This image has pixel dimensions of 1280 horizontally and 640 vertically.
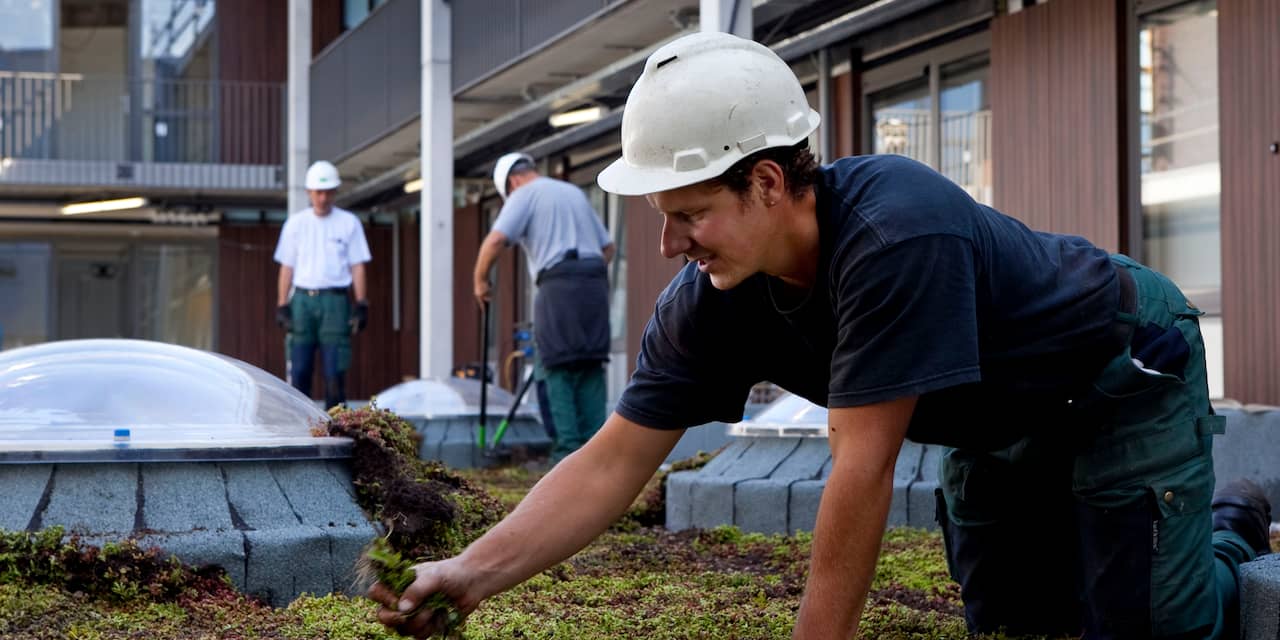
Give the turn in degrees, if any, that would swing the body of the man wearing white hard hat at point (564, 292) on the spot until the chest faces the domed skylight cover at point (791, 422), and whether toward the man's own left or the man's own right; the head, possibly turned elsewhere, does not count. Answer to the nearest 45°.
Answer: approximately 180°

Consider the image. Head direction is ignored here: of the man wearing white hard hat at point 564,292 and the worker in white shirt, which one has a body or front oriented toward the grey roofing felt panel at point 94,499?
the worker in white shirt

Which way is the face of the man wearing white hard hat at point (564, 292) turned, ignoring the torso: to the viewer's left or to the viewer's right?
to the viewer's left

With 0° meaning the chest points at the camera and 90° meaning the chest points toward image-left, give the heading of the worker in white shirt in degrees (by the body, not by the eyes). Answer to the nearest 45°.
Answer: approximately 0°

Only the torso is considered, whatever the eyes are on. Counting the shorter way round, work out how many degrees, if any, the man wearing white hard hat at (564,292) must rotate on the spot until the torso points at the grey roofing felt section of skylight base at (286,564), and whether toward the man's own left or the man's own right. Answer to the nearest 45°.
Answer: approximately 135° to the man's own left

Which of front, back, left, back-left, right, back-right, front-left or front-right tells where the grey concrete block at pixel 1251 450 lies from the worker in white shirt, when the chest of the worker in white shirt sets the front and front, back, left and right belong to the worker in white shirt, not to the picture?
front-left

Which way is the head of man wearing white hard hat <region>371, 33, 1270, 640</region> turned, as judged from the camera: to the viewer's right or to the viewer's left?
to the viewer's left

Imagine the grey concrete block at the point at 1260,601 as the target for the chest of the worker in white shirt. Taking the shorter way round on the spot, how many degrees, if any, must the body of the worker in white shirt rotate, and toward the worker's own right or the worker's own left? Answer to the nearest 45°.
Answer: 0° — they already face it

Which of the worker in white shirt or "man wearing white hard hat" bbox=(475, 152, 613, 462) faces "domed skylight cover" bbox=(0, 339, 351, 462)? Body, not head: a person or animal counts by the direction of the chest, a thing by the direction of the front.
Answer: the worker in white shirt

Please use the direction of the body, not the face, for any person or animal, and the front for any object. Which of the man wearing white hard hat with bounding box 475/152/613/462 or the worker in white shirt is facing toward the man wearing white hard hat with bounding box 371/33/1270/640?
the worker in white shirt

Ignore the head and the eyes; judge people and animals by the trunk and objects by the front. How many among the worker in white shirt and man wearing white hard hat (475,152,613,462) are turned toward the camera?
1
